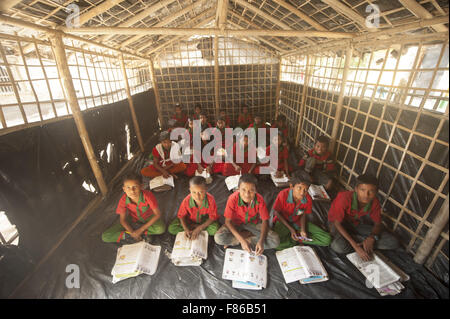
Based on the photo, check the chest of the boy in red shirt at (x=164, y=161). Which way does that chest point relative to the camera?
toward the camera

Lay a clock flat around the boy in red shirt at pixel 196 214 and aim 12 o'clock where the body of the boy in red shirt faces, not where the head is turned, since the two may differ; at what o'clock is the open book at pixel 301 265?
The open book is roughly at 10 o'clock from the boy in red shirt.

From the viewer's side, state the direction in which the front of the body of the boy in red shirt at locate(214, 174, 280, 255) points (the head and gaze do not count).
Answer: toward the camera

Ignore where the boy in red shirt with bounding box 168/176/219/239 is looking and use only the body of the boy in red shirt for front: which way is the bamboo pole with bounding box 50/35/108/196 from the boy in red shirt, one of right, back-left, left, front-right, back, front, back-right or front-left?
back-right

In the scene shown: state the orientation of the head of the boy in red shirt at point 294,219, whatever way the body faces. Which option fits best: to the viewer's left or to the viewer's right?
to the viewer's right

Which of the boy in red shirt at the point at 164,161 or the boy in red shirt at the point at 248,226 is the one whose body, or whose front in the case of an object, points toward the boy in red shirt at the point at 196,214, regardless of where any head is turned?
the boy in red shirt at the point at 164,161

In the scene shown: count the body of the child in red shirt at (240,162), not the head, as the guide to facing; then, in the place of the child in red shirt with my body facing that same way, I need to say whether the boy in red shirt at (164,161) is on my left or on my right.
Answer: on my right

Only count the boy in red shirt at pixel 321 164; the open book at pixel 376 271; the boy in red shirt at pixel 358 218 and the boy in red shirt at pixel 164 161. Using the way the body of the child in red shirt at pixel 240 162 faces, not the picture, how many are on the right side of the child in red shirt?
1

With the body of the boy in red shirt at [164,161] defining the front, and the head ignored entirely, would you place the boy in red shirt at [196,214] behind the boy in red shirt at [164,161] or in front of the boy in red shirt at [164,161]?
in front
